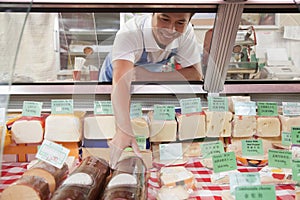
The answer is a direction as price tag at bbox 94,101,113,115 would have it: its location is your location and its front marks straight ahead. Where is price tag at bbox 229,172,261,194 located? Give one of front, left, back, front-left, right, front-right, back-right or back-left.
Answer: front-left

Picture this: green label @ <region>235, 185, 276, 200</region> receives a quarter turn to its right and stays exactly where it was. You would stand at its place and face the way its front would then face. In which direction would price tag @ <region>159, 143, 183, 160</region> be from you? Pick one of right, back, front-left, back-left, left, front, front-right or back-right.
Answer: front-right

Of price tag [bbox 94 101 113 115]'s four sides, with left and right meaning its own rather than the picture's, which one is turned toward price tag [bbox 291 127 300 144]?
left

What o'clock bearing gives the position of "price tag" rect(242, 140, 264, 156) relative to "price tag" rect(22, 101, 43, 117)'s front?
"price tag" rect(242, 140, 264, 156) is roughly at 10 o'clock from "price tag" rect(22, 101, 43, 117).

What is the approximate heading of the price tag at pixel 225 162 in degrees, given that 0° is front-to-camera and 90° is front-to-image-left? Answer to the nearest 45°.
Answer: approximately 0°

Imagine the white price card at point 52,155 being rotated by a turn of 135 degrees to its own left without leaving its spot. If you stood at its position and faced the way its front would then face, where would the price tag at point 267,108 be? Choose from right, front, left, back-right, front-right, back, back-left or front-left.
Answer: front-right

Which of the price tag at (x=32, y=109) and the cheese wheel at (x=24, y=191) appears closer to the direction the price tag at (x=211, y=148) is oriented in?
the cheese wheel

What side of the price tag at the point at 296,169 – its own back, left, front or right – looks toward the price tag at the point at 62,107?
right

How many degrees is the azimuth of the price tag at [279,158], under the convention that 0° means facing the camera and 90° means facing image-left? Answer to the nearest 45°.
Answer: approximately 0°
